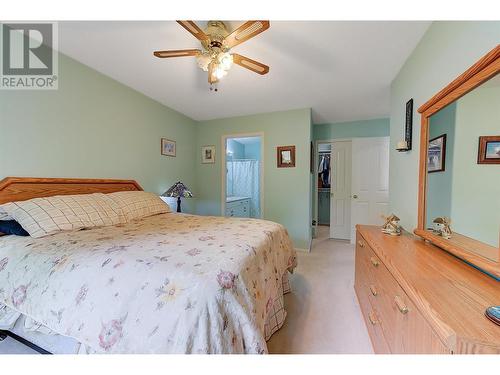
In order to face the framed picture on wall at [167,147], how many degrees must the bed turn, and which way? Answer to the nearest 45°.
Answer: approximately 135° to its left

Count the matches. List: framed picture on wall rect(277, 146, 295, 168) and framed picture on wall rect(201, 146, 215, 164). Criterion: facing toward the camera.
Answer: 2

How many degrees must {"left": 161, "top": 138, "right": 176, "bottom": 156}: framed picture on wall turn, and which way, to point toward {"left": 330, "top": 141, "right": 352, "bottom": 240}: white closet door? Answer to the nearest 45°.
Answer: approximately 45° to its left

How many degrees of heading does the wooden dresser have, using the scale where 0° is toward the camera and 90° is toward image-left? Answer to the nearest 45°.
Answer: approximately 45°

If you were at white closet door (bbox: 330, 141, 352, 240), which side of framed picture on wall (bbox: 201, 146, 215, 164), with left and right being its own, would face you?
left

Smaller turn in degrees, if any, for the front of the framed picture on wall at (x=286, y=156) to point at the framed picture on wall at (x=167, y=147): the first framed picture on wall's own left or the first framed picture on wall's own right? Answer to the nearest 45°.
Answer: approximately 90° to the first framed picture on wall's own right

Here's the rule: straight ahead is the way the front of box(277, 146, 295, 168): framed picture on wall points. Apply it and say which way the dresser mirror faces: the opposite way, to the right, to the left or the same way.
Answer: to the right

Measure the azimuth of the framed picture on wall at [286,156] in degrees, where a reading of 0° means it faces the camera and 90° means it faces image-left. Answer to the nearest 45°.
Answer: approximately 0°

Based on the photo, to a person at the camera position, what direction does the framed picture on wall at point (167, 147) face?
facing the viewer and to the right of the viewer

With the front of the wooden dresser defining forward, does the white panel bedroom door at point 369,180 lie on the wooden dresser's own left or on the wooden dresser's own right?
on the wooden dresser's own right
